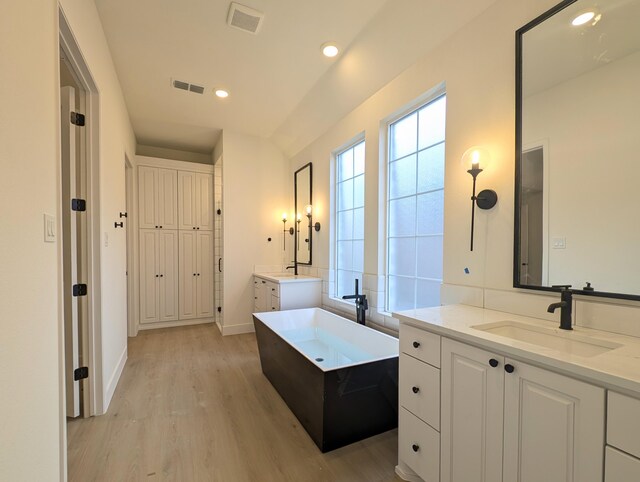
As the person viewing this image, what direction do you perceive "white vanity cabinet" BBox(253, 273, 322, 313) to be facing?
facing to the left of the viewer

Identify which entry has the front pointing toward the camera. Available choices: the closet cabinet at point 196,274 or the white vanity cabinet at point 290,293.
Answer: the closet cabinet

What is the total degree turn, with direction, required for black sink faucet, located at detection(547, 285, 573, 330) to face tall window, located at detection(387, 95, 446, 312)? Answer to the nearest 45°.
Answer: approximately 90° to its right

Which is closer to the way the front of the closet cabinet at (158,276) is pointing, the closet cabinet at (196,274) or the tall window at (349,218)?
the tall window

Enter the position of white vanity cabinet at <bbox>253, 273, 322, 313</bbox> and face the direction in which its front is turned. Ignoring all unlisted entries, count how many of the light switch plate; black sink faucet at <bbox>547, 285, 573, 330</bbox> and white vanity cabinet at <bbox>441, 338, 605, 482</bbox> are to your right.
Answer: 0

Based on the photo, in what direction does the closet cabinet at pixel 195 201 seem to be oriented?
toward the camera

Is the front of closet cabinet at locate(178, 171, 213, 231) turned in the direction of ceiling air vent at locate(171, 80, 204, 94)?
yes

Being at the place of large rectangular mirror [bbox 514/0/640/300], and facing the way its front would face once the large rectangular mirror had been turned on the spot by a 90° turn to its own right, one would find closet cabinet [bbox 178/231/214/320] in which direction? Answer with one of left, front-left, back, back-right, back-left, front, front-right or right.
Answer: front-left

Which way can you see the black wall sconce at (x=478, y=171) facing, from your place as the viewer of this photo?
facing the viewer and to the left of the viewer

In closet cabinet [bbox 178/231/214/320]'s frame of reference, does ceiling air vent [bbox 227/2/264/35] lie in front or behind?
in front

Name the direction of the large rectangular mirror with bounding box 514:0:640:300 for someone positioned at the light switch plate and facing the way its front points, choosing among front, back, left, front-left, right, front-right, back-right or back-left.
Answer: front

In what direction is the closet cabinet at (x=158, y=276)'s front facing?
toward the camera

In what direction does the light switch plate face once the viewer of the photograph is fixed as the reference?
facing the viewer and to the right of the viewer

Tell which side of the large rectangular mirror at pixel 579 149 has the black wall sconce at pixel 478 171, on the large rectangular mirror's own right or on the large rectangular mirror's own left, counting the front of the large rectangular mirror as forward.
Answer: on the large rectangular mirror's own right

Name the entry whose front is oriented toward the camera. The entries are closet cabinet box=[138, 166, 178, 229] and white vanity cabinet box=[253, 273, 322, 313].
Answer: the closet cabinet

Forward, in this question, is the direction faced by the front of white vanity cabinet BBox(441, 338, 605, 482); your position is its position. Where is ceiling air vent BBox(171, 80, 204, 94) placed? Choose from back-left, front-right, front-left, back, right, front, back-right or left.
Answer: front-right

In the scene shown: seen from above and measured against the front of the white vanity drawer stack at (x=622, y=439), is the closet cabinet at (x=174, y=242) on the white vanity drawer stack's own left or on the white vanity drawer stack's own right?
on the white vanity drawer stack's own right

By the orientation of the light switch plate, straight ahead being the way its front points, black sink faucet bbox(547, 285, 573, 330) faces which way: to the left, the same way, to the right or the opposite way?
the opposite way

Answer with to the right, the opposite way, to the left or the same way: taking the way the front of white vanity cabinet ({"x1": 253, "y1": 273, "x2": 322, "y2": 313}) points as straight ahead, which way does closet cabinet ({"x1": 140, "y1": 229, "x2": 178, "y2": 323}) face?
to the left

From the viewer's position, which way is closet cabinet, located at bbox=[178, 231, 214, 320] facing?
facing the viewer

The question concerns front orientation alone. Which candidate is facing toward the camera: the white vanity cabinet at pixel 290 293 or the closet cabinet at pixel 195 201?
the closet cabinet

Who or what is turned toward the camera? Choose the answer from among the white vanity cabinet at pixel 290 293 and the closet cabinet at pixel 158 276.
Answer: the closet cabinet
